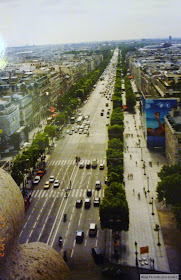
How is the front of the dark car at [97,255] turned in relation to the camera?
facing away from the viewer and to the left of the viewer

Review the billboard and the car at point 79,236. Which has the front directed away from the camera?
the car

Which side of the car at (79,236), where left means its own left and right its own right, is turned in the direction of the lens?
back

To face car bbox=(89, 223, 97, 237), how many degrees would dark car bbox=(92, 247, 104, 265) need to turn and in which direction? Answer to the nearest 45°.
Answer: approximately 45° to its right
